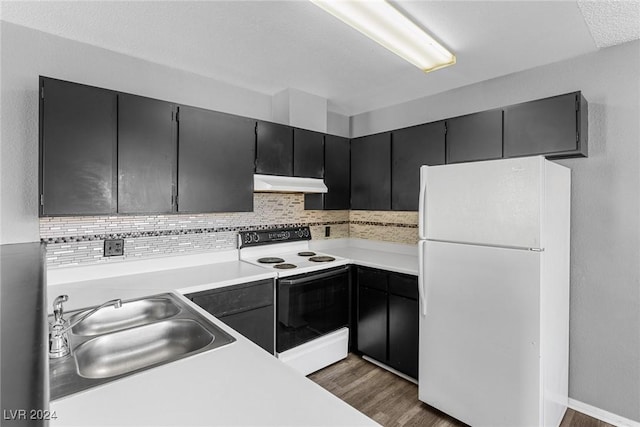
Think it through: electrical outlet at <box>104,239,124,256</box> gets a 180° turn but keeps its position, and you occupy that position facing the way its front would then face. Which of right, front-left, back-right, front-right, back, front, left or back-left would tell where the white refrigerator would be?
back-right

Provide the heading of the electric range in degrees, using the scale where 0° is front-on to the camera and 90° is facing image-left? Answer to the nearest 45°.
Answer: approximately 315°

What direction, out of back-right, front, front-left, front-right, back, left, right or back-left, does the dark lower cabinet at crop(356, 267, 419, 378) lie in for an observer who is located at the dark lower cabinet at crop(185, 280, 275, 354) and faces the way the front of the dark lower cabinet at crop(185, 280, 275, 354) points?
front-left

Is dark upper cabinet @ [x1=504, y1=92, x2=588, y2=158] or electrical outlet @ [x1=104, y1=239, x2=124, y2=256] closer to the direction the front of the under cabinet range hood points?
the dark upper cabinet

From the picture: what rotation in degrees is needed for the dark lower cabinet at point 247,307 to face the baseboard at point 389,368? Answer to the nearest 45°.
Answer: approximately 45° to its left

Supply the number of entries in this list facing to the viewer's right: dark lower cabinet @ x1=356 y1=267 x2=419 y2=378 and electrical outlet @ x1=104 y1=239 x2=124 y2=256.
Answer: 0

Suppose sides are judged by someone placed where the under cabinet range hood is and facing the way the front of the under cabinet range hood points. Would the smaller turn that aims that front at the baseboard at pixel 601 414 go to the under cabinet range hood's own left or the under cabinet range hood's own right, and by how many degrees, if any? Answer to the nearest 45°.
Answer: approximately 45° to the under cabinet range hood's own left

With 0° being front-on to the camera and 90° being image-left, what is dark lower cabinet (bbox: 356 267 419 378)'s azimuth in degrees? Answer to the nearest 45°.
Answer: approximately 45°

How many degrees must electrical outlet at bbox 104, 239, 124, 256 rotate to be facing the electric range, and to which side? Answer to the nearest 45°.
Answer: approximately 90° to its left
